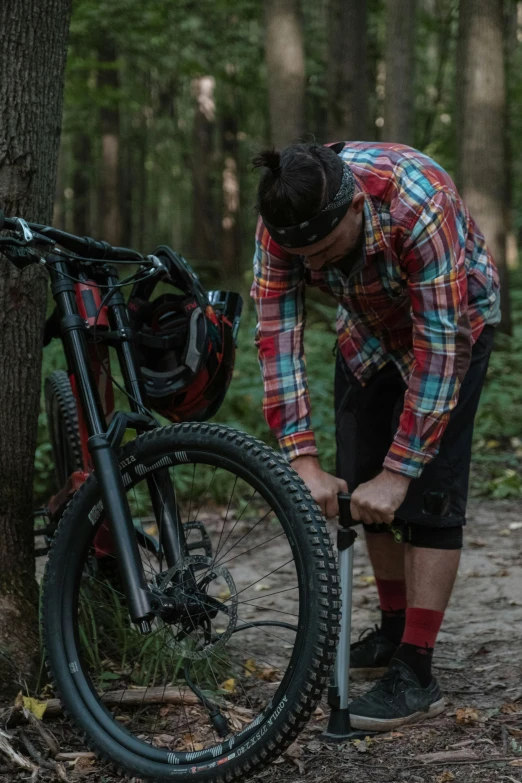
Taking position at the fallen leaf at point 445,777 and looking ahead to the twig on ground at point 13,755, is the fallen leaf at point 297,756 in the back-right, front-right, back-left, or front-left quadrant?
front-right

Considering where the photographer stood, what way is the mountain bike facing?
facing the viewer and to the right of the viewer

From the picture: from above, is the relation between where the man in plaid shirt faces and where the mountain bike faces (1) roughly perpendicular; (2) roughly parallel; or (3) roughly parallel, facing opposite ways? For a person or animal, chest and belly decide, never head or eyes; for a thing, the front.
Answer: roughly perpendicular

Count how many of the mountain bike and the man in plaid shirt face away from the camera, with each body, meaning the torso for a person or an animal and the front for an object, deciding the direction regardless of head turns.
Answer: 0

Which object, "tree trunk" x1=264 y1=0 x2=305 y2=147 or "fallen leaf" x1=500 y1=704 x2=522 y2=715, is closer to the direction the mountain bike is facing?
the fallen leaf

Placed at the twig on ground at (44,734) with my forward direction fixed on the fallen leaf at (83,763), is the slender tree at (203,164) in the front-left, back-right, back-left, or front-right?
back-left
